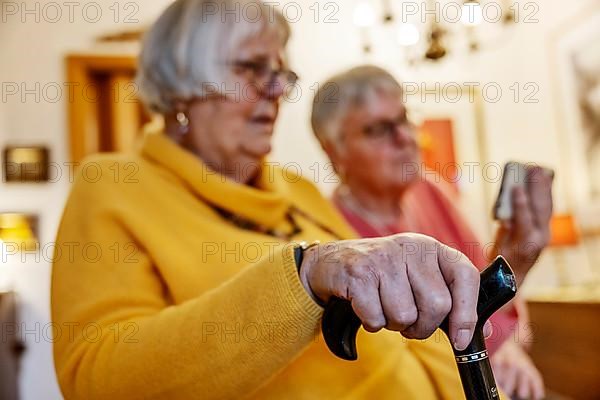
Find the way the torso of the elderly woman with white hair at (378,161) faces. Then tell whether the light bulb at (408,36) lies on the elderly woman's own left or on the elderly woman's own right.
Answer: on the elderly woman's own left

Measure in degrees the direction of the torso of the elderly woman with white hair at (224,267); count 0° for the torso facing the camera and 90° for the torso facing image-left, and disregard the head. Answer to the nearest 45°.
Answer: approximately 315°

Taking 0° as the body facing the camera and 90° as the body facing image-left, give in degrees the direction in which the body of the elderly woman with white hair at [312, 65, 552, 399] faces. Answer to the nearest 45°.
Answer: approximately 315°

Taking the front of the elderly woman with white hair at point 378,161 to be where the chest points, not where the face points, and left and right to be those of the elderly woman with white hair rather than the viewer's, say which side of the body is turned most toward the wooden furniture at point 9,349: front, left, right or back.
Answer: back

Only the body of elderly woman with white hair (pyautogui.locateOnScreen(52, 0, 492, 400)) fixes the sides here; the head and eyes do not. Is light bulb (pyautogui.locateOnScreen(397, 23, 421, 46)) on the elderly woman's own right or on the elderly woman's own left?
on the elderly woman's own left

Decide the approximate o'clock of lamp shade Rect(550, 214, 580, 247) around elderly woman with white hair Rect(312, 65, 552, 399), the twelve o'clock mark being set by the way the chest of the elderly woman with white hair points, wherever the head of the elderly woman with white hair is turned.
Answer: The lamp shade is roughly at 8 o'clock from the elderly woman with white hair.
